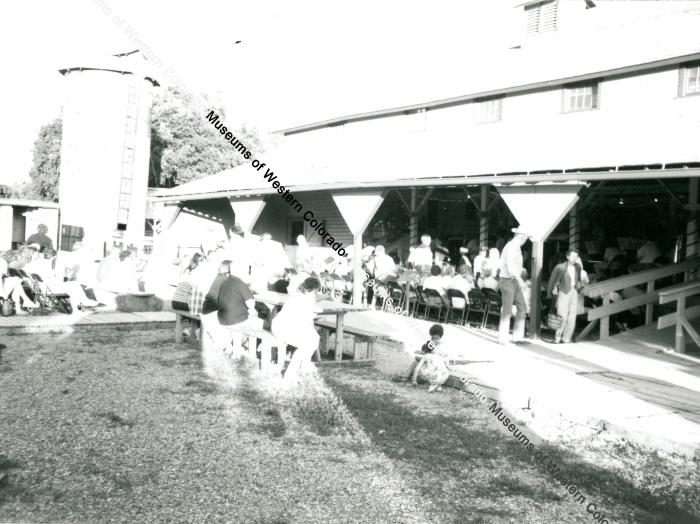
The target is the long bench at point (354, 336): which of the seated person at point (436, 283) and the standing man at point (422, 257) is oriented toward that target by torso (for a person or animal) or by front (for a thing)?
the standing man

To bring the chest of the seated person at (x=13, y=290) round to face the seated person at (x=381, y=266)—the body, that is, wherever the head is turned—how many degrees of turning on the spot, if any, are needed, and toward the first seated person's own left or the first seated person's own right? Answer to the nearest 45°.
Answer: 0° — they already face them

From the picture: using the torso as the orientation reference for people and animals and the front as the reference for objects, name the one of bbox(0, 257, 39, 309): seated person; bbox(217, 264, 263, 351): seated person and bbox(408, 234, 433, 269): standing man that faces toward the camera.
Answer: the standing man

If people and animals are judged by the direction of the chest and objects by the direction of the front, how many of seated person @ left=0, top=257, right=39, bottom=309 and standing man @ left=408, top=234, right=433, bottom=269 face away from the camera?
0

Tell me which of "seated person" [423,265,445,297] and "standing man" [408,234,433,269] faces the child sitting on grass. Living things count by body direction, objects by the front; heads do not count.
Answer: the standing man

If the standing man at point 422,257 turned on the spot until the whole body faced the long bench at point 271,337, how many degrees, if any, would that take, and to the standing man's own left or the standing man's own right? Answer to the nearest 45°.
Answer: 0° — they already face it

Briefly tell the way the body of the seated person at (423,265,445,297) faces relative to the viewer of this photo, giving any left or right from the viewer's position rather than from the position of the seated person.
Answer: facing away from the viewer

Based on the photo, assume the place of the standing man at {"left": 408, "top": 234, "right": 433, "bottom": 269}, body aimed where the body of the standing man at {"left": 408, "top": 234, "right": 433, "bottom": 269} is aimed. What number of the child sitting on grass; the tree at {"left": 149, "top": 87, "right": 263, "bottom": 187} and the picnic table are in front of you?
2

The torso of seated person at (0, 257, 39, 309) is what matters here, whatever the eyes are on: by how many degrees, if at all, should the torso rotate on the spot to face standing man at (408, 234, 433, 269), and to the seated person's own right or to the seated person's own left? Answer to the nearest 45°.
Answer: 0° — they already face them

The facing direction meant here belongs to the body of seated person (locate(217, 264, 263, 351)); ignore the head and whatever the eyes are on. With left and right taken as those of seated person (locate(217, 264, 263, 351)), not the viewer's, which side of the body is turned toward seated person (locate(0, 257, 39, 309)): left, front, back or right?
left

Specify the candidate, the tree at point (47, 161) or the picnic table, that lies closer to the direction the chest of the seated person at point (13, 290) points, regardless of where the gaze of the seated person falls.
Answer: the picnic table

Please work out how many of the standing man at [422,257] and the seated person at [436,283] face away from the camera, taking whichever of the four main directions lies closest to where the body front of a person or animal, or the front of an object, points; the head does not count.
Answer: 1

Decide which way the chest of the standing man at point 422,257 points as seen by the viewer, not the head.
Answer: toward the camera

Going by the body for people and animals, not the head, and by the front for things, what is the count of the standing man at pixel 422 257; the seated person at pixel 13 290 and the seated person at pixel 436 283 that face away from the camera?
1

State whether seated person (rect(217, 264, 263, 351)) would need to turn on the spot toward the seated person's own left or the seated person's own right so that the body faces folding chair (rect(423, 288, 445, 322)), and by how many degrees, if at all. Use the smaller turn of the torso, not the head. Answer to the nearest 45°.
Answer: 0° — they already face it

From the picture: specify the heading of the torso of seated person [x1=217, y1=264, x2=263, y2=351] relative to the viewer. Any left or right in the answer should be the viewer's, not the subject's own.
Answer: facing away from the viewer and to the right of the viewer

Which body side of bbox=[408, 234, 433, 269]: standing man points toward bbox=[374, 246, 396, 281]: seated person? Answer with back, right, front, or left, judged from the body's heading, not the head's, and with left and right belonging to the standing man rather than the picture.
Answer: right
